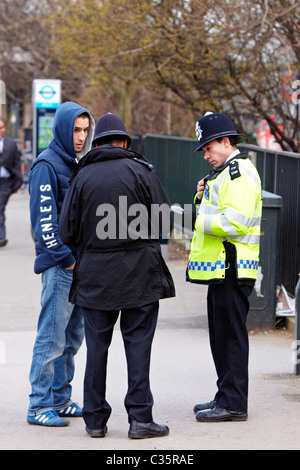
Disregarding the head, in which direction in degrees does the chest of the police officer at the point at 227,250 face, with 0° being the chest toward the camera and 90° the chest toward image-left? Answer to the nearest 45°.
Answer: approximately 90°

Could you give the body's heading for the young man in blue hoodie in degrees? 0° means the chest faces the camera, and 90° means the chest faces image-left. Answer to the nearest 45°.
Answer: approximately 270°

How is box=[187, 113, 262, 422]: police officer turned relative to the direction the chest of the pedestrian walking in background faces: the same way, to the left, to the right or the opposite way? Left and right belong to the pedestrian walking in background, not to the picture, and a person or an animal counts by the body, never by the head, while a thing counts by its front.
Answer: to the right

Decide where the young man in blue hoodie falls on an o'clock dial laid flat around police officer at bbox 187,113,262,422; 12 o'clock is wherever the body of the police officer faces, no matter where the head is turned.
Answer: The young man in blue hoodie is roughly at 12 o'clock from the police officer.

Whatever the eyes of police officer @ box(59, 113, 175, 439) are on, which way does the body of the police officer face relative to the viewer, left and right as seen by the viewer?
facing away from the viewer

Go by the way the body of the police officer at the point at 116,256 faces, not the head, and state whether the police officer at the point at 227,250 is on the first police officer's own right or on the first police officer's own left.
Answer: on the first police officer's own right

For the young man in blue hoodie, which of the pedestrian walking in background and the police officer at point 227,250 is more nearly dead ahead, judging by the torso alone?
the police officer

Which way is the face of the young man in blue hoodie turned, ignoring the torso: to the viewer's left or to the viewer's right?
to the viewer's right

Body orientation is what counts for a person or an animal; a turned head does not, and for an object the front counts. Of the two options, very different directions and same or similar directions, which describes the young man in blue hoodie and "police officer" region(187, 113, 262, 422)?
very different directions
